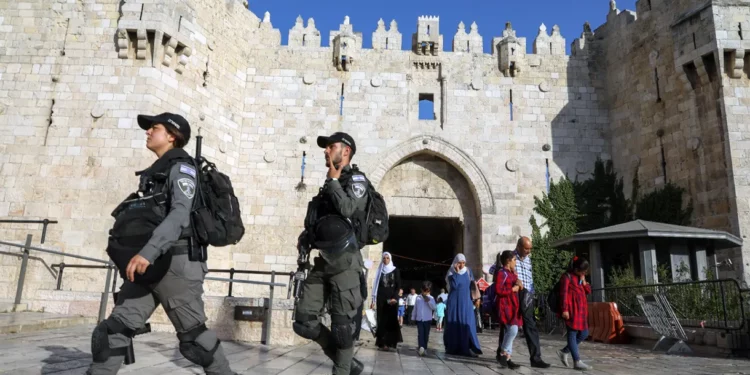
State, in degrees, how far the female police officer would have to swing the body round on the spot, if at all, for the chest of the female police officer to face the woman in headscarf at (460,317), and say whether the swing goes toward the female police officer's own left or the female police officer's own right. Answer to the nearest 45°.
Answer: approximately 135° to the female police officer's own right

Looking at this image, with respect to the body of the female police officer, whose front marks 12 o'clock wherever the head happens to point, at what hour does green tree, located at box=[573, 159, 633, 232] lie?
The green tree is roughly at 5 o'clock from the female police officer.

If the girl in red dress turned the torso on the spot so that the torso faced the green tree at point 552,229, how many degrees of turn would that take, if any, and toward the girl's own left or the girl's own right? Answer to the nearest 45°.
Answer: approximately 135° to the girl's own left

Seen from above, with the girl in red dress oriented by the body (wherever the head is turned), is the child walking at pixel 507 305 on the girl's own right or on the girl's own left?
on the girl's own right

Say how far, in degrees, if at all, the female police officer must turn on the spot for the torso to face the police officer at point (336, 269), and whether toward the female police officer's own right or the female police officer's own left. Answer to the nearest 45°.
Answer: approximately 180°

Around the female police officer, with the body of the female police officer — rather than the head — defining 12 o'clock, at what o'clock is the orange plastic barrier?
The orange plastic barrier is roughly at 5 o'clock from the female police officer.

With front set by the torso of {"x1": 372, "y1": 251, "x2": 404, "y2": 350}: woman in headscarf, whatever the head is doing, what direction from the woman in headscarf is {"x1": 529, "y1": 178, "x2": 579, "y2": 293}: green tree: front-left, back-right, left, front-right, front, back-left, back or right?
back-left

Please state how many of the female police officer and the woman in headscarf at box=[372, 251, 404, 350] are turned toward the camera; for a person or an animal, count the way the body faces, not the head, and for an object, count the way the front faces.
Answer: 1

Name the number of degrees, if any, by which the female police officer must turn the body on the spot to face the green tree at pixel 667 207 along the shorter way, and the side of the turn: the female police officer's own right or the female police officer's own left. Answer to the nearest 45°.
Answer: approximately 135° to the female police officer's own right

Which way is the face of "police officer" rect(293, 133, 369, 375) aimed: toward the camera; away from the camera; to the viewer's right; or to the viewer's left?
to the viewer's left

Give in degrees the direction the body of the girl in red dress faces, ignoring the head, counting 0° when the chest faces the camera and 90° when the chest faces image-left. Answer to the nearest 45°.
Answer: approximately 315°

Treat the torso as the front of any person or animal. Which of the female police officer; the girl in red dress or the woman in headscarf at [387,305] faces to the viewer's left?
the female police officer

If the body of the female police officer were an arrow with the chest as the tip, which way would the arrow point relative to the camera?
to the viewer's left
